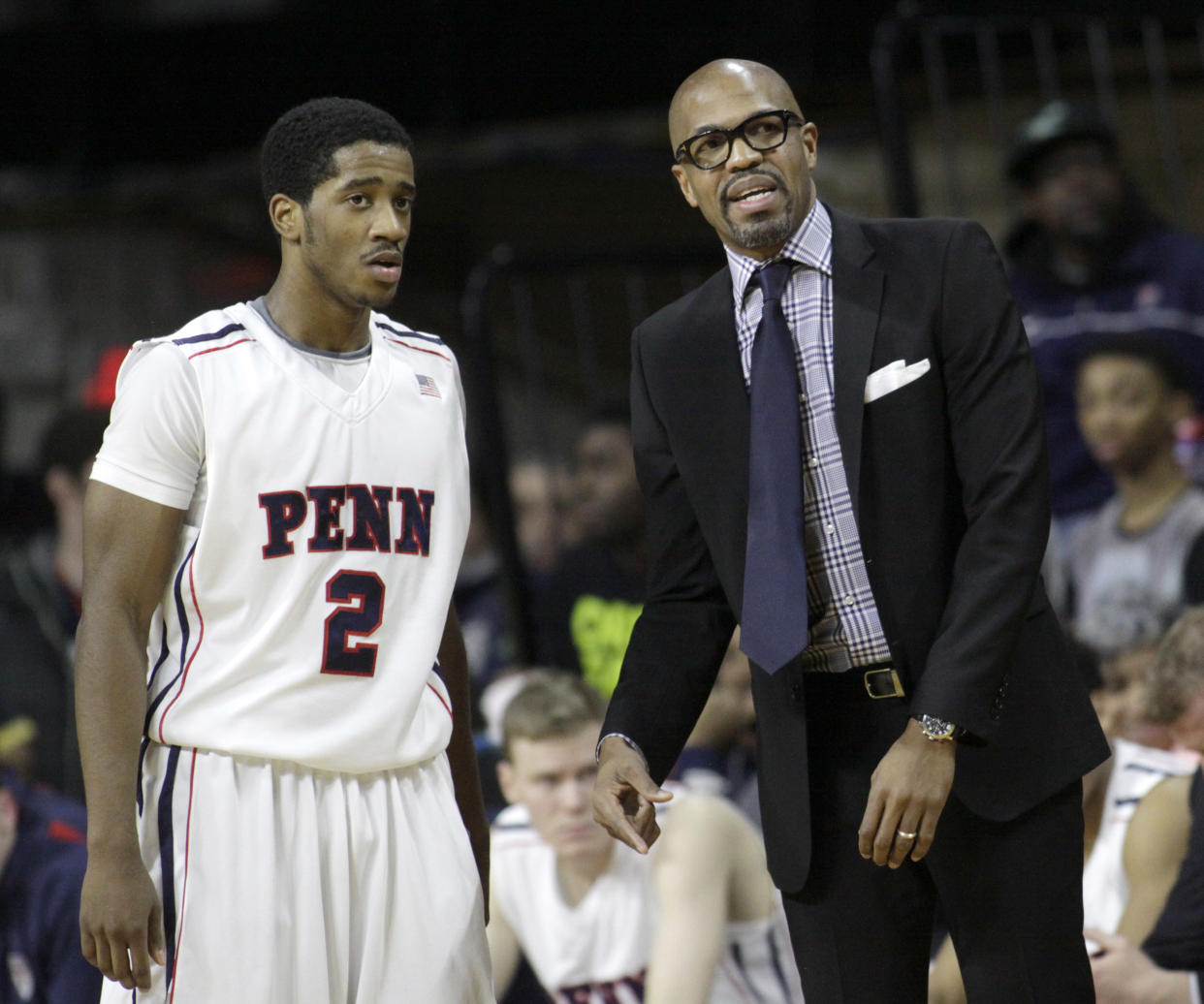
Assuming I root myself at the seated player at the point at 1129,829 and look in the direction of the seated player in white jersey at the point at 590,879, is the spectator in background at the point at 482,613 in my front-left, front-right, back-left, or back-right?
front-right

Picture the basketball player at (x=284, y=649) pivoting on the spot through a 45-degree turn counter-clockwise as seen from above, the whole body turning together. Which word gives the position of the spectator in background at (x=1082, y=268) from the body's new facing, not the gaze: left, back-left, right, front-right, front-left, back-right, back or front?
front-left

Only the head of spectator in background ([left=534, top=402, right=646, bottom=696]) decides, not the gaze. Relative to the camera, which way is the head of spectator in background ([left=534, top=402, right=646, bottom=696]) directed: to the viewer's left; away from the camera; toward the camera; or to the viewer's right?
toward the camera

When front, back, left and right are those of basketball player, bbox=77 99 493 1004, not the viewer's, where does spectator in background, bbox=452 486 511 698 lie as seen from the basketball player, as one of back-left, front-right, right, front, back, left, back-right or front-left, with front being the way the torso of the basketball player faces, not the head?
back-left

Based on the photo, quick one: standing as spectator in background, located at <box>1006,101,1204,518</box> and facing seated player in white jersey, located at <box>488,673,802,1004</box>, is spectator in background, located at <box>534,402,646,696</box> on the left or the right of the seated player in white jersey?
right

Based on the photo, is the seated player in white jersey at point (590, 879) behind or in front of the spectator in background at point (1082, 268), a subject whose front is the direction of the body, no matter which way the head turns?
in front

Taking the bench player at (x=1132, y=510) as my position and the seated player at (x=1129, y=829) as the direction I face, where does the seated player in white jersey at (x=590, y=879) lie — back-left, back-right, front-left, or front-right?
front-right

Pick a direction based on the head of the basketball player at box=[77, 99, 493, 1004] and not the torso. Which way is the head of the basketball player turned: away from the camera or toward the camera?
toward the camera

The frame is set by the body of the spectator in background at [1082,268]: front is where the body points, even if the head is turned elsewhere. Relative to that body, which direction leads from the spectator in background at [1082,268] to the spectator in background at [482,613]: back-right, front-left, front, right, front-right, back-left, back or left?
right

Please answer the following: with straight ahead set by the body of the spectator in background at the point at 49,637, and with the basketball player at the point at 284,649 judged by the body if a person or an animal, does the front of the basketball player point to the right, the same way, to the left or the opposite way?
the same way

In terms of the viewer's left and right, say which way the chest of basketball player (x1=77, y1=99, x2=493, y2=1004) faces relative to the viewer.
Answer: facing the viewer and to the right of the viewer

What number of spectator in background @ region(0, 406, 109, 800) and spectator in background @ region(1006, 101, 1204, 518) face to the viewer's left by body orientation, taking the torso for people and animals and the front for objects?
0

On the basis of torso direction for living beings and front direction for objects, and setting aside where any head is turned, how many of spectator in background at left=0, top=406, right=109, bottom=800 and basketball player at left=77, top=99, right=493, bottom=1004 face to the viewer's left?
0

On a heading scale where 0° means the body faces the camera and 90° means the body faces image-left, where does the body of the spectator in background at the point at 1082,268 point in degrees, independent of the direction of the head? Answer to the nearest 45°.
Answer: approximately 0°

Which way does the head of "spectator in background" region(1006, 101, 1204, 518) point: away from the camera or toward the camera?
toward the camera
